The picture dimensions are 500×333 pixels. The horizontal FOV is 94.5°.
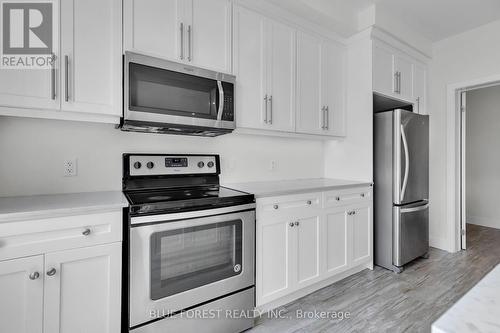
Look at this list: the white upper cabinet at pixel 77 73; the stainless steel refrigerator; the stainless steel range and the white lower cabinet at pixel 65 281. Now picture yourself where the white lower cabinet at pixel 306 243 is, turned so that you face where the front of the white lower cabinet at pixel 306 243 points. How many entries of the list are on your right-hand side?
3

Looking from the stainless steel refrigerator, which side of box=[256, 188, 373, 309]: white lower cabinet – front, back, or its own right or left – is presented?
left

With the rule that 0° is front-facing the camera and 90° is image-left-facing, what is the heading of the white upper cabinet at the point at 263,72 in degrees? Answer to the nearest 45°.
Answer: approximately 315°

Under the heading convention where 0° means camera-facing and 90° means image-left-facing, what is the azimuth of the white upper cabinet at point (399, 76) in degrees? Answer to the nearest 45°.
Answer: approximately 315°

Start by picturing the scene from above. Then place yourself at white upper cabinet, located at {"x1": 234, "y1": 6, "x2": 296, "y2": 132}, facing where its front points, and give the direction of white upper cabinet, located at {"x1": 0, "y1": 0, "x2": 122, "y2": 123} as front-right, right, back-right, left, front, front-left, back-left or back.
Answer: right

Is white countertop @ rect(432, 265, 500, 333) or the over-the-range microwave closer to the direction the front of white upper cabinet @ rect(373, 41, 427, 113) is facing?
the white countertop

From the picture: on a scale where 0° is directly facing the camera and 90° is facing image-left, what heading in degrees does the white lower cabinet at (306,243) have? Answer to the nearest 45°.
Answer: approximately 315°

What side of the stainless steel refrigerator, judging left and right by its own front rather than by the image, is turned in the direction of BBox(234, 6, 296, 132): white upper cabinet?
right

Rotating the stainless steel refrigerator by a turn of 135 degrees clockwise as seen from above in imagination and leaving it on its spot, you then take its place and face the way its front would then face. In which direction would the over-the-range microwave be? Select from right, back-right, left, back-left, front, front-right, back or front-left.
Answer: front-left

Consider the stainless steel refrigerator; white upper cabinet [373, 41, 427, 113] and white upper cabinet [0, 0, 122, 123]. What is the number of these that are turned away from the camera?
0

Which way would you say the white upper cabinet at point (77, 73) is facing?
toward the camera

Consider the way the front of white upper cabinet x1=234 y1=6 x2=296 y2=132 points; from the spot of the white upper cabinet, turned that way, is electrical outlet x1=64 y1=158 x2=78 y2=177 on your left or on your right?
on your right

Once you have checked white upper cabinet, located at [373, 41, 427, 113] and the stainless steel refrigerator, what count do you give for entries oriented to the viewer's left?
0

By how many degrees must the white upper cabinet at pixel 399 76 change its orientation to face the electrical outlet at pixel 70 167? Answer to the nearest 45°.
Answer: approximately 90° to its right

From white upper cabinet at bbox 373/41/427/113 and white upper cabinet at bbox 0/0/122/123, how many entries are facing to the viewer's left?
0
